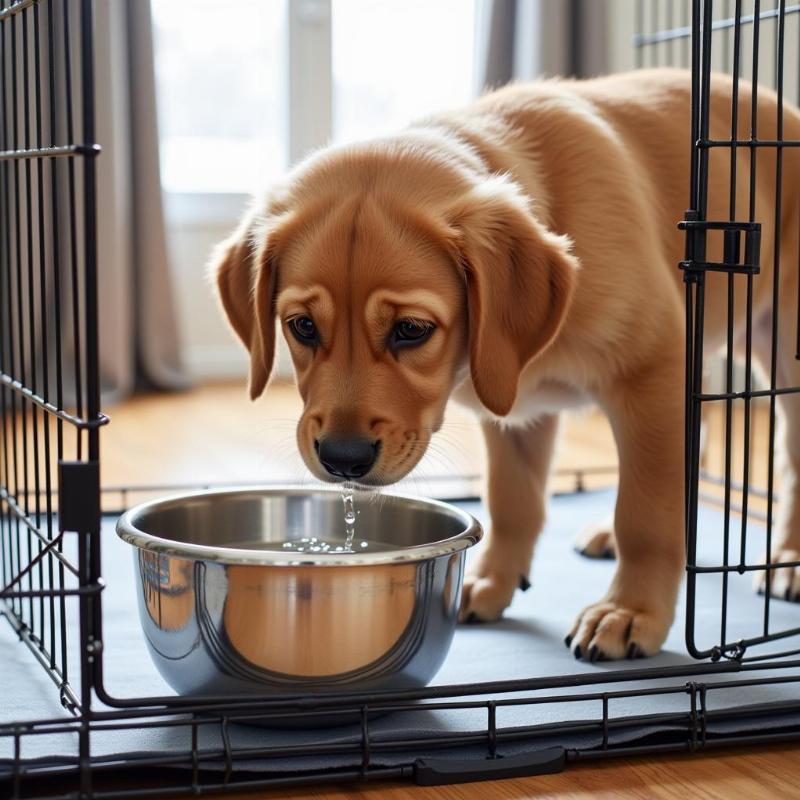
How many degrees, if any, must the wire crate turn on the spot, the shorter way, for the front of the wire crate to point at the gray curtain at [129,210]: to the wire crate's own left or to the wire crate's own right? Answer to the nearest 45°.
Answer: approximately 180°

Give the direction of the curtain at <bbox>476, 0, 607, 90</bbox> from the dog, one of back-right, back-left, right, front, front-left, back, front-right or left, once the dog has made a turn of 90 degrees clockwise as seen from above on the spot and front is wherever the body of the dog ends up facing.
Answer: front-right

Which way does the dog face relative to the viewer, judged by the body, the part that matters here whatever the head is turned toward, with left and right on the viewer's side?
facing the viewer and to the left of the viewer
